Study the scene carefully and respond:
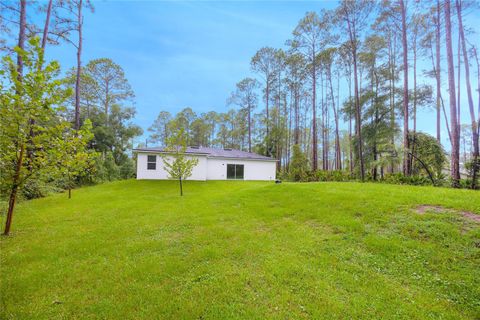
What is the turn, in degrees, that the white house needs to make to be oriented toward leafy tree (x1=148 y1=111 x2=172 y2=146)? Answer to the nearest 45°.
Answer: approximately 45° to its left

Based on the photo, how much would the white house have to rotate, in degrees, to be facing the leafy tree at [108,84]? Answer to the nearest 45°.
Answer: approximately 45° to its left

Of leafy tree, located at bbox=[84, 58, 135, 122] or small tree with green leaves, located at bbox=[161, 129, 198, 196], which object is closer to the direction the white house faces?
the leafy tree

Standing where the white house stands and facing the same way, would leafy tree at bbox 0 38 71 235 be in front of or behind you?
behind

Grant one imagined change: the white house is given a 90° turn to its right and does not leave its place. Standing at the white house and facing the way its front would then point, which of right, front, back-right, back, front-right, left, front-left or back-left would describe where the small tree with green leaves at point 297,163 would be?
front

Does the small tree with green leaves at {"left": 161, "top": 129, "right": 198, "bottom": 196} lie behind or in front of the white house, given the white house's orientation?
behind

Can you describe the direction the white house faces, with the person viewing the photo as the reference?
facing away from the viewer
